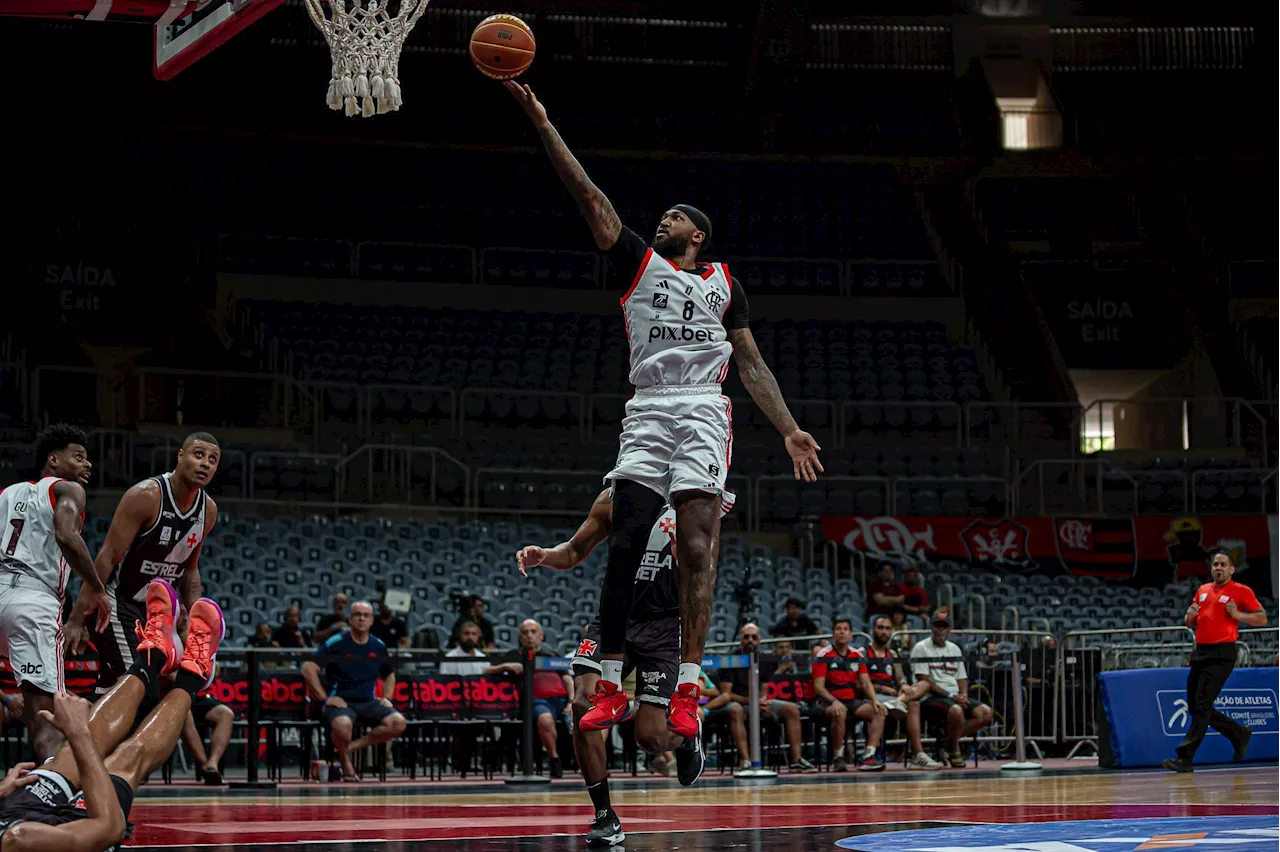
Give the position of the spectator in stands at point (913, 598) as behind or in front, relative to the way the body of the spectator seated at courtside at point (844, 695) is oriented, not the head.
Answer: behind

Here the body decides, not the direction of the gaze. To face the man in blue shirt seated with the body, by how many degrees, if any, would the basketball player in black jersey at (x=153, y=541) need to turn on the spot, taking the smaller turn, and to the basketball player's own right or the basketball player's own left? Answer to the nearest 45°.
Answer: approximately 135° to the basketball player's own left

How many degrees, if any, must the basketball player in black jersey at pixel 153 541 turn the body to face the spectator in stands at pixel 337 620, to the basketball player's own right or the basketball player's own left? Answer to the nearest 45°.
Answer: approximately 135° to the basketball player's own left

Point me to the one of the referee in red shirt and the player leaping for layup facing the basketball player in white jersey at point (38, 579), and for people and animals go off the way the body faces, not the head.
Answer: the referee in red shirt

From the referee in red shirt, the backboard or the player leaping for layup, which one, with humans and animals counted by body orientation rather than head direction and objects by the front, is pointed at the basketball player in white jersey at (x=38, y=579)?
the referee in red shirt

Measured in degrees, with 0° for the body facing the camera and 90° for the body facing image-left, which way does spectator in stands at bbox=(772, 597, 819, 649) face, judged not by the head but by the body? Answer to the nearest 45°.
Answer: approximately 0°

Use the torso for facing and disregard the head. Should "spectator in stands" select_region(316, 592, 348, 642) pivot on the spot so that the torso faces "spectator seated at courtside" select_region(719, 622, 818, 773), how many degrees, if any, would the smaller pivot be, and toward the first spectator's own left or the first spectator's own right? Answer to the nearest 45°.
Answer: approximately 90° to the first spectator's own left
